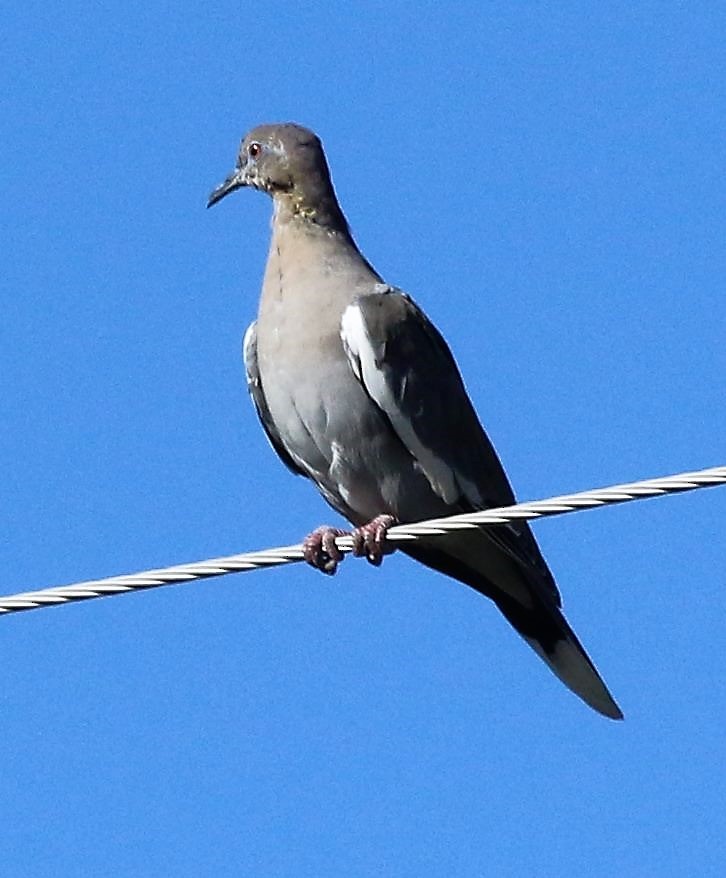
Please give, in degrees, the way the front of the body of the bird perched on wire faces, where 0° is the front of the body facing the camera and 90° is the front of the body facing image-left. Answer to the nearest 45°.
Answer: approximately 45°
